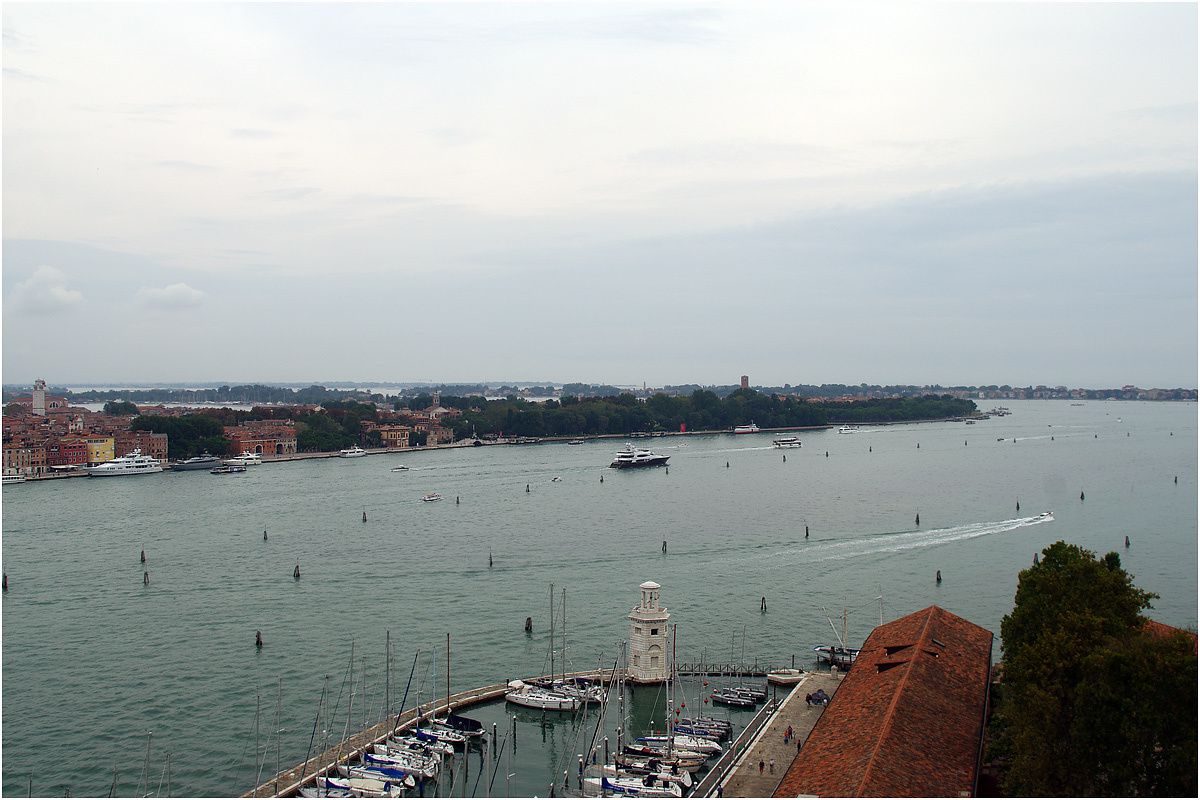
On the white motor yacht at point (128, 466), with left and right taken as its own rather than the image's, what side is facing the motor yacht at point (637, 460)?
back

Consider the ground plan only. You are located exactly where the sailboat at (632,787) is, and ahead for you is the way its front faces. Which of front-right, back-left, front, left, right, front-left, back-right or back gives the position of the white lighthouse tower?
right

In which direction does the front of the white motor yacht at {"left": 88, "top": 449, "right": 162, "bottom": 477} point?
to the viewer's left

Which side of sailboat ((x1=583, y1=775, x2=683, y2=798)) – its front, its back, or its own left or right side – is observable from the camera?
left

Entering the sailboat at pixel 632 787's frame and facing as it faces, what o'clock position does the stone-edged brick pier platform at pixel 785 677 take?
the stone-edged brick pier platform at pixel 785 677 is roughly at 4 o'clock from the sailboat at pixel 632 787.

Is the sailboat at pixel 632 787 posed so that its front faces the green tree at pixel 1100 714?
no

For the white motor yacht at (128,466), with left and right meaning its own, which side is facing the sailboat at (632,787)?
left

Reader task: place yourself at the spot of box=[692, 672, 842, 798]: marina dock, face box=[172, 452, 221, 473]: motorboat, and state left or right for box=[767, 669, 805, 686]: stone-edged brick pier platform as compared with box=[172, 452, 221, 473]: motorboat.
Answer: right

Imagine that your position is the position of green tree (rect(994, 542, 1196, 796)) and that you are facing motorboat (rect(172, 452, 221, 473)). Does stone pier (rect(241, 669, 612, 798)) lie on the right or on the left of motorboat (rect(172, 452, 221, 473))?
left

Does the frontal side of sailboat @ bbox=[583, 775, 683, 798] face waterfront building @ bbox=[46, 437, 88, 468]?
no

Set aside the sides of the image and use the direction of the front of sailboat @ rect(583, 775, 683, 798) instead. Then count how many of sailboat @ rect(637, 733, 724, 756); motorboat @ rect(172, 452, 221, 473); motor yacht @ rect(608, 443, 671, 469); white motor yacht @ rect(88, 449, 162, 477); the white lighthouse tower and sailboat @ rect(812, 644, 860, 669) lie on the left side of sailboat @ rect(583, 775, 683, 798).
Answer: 0

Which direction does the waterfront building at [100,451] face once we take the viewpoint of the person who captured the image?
facing the viewer and to the right of the viewer

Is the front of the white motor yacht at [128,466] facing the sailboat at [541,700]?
no

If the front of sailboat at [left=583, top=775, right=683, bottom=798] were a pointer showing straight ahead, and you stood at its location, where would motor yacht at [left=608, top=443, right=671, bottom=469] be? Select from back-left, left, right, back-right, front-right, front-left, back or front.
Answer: right
